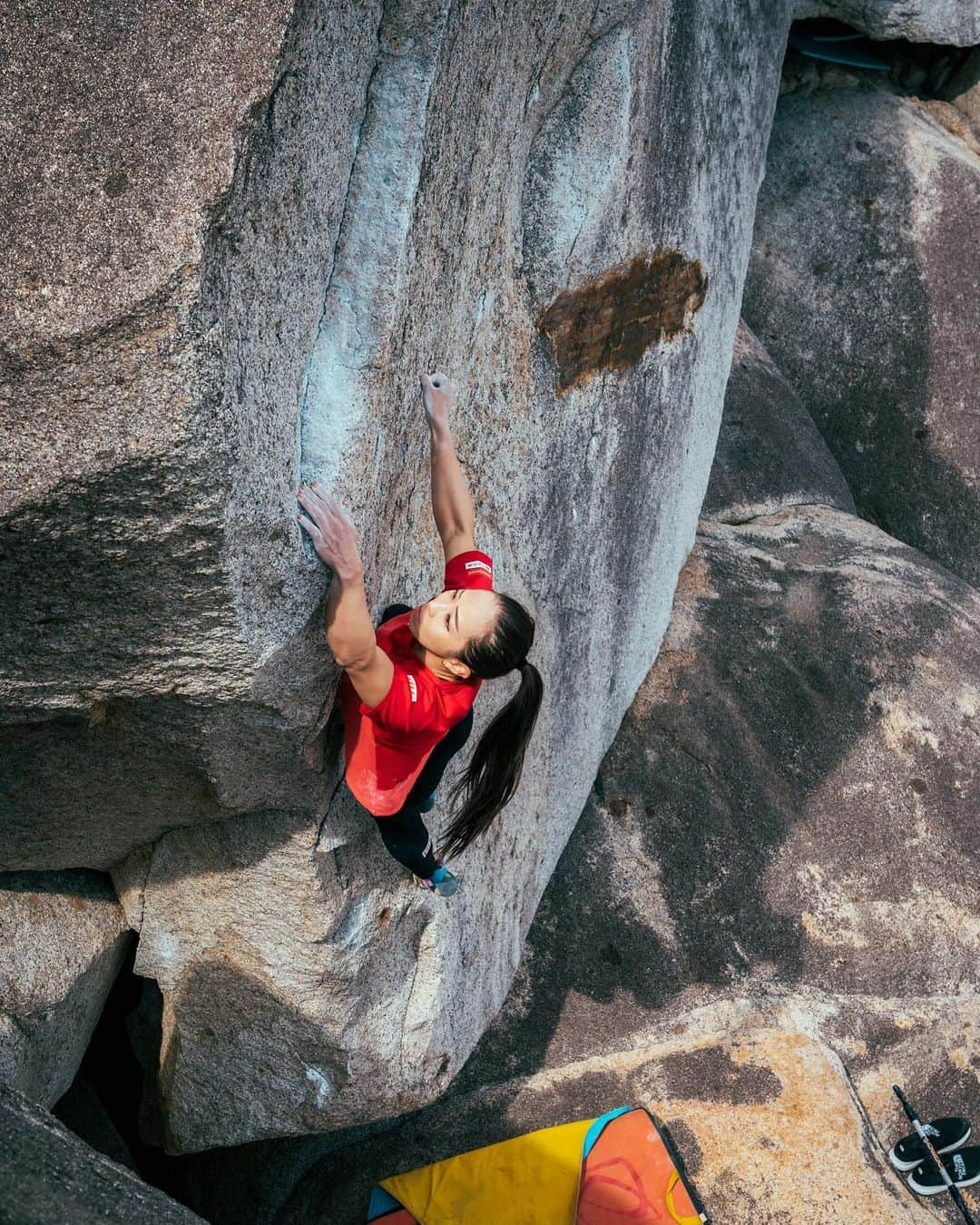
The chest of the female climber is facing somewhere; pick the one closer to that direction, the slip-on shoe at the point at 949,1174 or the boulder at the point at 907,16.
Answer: the boulder

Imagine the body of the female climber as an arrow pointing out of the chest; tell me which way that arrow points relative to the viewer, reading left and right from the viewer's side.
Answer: facing away from the viewer and to the left of the viewer
